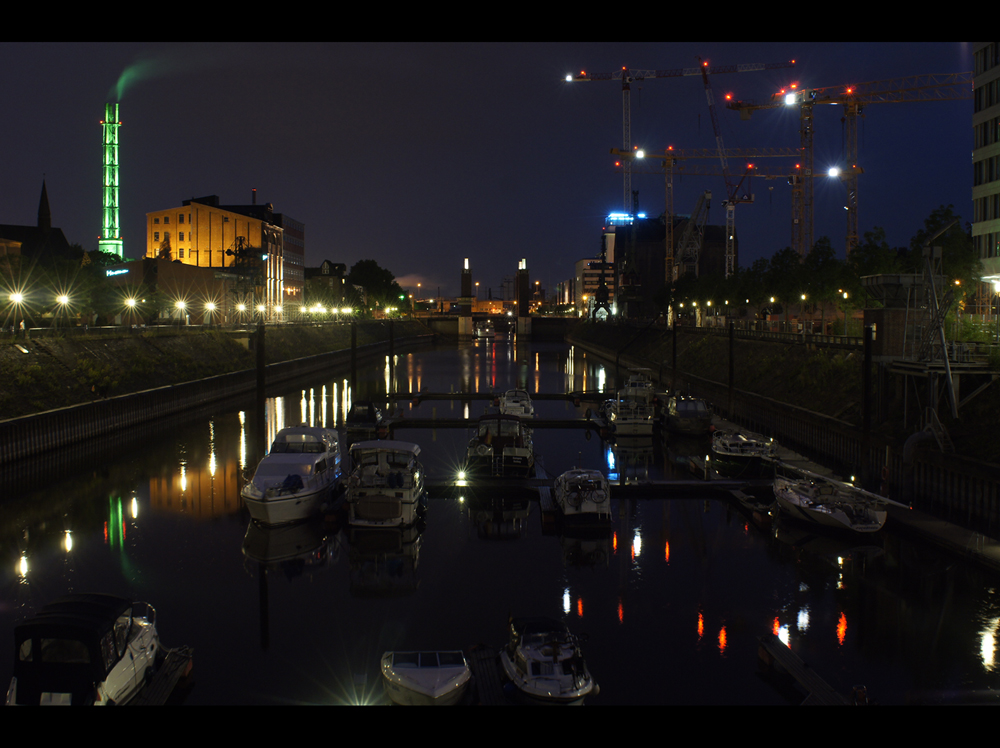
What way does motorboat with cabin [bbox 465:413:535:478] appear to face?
away from the camera

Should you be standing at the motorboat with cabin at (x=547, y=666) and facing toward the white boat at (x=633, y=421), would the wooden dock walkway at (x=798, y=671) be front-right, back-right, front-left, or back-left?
front-right

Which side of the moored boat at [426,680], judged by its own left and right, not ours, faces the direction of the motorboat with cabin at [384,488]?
back

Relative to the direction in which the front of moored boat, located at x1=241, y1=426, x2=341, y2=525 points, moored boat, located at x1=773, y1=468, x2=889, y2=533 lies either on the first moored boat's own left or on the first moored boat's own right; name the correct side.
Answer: on the first moored boat's own left

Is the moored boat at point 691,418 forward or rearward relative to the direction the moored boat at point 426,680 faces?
rearward

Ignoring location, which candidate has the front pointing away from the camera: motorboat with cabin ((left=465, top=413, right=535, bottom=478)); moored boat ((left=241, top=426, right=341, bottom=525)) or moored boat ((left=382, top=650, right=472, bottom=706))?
the motorboat with cabin

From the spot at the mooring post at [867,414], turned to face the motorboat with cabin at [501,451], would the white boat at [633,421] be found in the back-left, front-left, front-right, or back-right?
front-right

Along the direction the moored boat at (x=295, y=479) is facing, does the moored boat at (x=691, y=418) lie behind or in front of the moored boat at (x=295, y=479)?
behind

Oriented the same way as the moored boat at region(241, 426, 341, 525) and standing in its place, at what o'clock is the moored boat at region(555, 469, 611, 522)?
the moored boat at region(555, 469, 611, 522) is roughly at 8 o'clock from the moored boat at region(241, 426, 341, 525).

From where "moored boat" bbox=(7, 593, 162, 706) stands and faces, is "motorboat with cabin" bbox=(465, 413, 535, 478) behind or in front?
in front

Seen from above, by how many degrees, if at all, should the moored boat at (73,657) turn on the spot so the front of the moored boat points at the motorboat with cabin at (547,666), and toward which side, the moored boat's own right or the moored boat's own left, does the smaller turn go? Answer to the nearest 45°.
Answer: approximately 45° to the moored boat's own right
